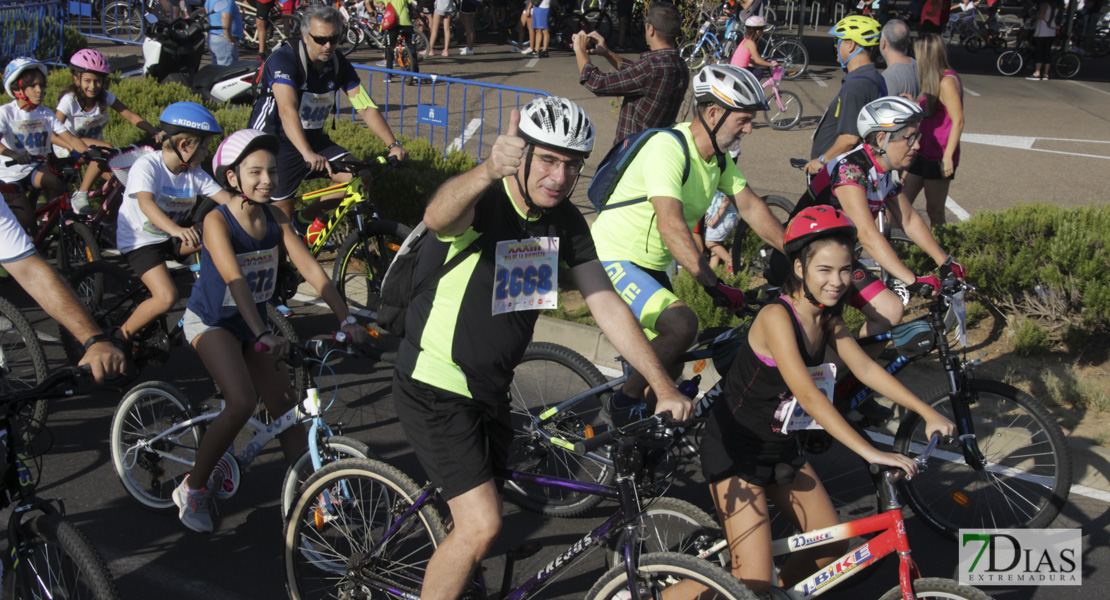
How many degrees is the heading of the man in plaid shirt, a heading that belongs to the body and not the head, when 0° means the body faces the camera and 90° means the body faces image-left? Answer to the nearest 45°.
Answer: approximately 135°

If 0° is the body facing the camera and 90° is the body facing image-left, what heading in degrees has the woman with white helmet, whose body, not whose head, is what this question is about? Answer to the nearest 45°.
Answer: approximately 315°

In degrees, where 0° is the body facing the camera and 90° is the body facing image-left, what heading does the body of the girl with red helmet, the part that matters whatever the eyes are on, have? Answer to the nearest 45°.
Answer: approximately 315°

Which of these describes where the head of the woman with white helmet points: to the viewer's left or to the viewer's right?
to the viewer's right

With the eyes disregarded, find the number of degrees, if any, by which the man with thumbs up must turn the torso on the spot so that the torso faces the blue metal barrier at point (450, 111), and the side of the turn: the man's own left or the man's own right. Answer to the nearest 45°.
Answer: approximately 135° to the man's own left

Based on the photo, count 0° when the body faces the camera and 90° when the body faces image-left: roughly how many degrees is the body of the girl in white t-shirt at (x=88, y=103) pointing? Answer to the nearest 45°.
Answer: approximately 315°

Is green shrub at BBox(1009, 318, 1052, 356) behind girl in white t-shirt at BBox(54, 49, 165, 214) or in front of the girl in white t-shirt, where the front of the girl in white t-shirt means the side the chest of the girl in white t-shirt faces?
in front

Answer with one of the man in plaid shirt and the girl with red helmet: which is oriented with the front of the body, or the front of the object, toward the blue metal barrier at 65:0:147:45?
the man in plaid shirt

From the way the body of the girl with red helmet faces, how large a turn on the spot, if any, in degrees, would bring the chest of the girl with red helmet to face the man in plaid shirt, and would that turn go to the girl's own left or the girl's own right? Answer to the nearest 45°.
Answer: approximately 135° to the girl's own left

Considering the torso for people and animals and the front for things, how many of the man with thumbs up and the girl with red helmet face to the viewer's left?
0

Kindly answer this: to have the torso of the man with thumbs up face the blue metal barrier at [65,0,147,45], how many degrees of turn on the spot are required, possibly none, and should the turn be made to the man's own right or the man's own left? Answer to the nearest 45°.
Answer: approximately 180°

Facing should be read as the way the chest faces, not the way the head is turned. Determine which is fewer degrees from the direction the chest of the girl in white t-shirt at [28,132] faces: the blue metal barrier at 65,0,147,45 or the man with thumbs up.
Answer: the man with thumbs up
